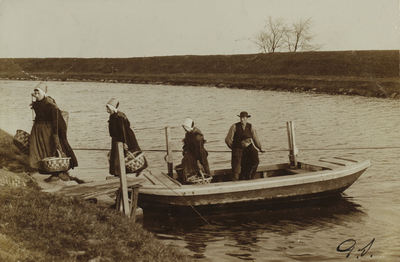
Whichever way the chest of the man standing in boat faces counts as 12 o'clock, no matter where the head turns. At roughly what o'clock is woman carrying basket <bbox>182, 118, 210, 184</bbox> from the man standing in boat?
The woman carrying basket is roughly at 2 o'clock from the man standing in boat.

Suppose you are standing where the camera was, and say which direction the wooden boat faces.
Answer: facing to the right of the viewer

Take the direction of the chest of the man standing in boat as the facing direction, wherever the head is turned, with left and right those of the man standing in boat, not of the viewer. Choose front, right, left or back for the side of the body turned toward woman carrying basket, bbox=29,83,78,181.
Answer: right

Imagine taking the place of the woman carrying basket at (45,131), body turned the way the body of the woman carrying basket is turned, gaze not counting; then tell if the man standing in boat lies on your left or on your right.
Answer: on your left
